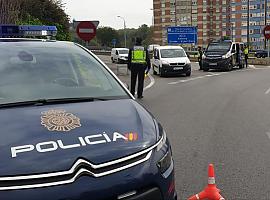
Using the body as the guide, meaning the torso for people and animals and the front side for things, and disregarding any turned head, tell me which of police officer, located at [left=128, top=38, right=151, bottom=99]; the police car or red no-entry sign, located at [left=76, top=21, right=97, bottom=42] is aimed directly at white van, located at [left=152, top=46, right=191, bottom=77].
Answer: the police officer

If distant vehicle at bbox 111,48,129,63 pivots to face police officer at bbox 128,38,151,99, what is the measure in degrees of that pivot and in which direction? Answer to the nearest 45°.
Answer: approximately 45° to its right

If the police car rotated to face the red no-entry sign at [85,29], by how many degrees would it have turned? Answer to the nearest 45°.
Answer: approximately 135° to its left

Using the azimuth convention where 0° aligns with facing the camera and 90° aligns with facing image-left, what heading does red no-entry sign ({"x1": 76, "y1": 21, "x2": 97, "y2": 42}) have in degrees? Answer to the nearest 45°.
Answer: approximately 0°

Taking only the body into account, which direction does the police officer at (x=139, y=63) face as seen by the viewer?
away from the camera

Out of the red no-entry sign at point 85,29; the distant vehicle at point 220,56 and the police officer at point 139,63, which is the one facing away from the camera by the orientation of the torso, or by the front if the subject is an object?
the police officer

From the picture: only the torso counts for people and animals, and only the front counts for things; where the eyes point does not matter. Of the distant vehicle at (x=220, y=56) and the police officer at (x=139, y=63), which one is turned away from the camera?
the police officer

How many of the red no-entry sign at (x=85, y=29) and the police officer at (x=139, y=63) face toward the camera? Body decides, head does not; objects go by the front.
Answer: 1

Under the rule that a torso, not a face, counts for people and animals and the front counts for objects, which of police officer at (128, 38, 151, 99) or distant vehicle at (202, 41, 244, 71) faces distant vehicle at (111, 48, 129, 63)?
the police officer

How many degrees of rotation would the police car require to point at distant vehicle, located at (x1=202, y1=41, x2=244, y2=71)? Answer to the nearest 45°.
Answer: approximately 135° to its left

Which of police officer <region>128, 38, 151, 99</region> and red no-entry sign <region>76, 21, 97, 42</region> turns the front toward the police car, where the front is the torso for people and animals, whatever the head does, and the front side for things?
the red no-entry sign

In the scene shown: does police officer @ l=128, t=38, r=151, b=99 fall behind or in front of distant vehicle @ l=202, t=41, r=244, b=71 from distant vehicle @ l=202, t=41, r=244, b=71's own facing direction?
in front

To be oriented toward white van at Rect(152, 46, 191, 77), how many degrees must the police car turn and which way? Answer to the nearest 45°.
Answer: approximately 135° to its left
